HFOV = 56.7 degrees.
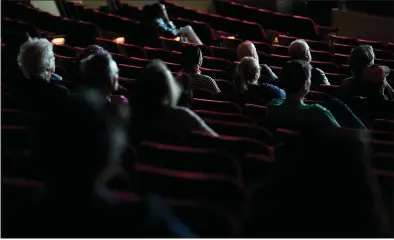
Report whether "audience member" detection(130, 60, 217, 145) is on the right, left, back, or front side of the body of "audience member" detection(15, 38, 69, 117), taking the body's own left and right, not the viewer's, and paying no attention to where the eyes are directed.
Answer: right

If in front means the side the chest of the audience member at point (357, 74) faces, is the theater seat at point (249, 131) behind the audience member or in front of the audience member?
behind

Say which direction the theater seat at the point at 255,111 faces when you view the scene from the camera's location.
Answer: facing away from the viewer and to the right of the viewer

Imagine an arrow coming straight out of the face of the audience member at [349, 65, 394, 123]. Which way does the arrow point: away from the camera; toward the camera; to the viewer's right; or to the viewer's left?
away from the camera

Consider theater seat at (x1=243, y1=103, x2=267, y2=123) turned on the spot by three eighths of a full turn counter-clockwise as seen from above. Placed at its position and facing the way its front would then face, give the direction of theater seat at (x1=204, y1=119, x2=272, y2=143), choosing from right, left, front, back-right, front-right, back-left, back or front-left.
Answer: left

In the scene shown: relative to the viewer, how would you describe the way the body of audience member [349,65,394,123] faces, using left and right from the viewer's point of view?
facing away from the viewer and to the right of the viewer

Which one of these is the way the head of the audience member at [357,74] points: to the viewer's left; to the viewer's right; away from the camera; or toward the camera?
away from the camera

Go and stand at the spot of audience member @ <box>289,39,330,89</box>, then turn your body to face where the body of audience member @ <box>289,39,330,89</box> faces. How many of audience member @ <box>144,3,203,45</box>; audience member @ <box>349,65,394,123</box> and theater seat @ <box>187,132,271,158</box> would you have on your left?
1

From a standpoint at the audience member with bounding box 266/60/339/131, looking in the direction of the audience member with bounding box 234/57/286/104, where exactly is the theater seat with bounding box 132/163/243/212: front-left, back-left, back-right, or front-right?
back-left

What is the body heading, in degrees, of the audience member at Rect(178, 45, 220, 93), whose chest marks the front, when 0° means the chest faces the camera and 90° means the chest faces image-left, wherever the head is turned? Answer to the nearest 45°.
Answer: approximately 225°

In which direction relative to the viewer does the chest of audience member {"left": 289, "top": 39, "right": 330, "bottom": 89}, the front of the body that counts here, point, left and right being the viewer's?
facing away from the viewer and to the right of the viewer

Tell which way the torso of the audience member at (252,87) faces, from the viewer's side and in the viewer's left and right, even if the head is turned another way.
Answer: facing away from the viewer and to the right of the viewer

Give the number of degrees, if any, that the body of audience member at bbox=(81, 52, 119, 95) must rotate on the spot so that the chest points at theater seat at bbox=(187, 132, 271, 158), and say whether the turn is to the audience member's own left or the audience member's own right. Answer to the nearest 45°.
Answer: approximately 90° to the audience member's own right
